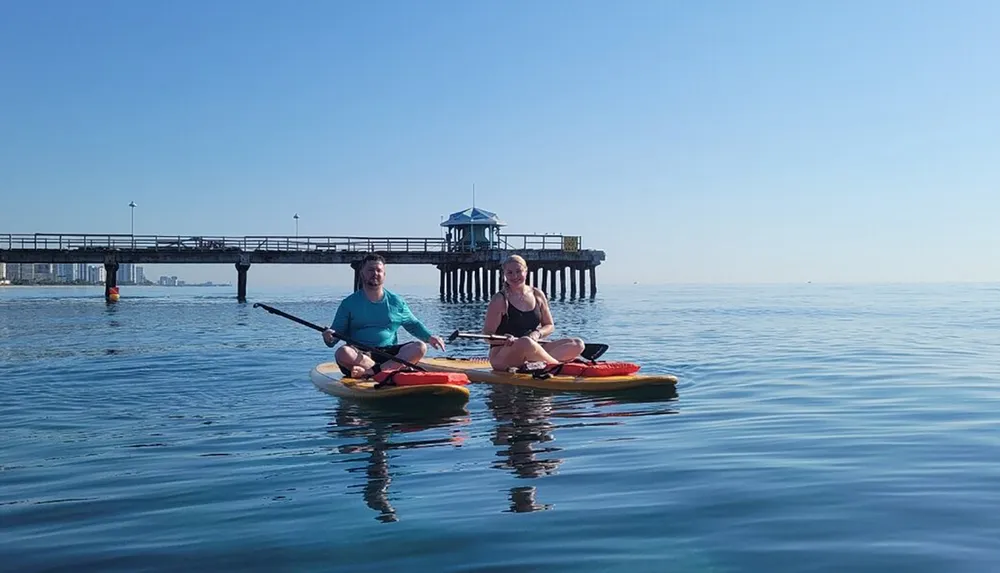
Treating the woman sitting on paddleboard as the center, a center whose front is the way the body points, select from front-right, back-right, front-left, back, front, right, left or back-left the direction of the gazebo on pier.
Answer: back-left

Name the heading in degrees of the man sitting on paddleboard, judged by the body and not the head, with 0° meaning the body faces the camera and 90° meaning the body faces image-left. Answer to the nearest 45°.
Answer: approximately 0°

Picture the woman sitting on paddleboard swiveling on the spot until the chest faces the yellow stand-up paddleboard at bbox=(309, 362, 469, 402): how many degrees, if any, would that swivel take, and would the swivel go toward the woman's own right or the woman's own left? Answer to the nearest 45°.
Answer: approximately 90° to the woman's own right

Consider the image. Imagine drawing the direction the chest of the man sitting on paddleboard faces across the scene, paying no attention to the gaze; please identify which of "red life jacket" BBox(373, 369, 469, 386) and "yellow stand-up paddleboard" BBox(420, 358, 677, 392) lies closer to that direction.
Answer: the red life jacket

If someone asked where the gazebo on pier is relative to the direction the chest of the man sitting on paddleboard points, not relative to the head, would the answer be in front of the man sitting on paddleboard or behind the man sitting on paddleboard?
behind

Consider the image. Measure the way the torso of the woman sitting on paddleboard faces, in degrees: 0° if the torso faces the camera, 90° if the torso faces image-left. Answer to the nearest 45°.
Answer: approximately 315°

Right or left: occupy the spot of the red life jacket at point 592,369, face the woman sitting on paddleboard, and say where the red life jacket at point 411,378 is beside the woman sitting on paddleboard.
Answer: left

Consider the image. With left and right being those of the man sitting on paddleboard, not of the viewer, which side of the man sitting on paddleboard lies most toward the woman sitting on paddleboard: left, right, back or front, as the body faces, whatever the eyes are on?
left

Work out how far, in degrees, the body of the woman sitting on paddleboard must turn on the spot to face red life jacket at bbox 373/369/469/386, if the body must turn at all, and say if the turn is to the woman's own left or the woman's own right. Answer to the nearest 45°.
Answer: approximately 90° to the woman's own right

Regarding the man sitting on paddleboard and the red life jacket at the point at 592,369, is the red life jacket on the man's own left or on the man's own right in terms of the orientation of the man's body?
on the man's own left
